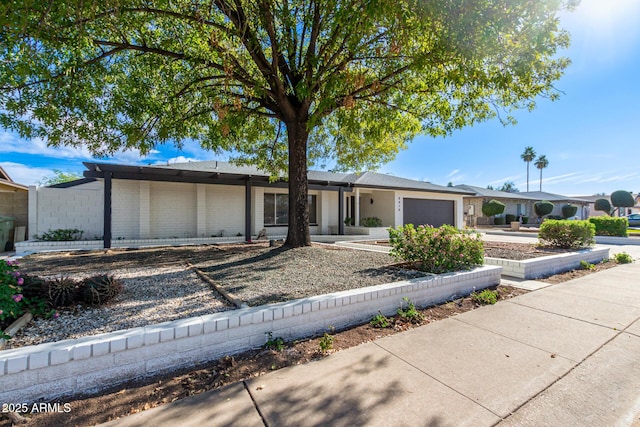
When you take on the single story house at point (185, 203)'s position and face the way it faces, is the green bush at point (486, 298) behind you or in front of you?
in front

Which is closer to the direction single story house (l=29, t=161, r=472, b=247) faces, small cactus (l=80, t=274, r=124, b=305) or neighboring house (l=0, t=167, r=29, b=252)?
the small cactus

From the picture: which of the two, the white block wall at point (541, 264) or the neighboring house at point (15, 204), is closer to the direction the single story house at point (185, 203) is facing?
the white block wall

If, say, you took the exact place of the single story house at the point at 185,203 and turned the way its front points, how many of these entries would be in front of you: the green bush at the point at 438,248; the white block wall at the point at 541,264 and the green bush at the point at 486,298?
3

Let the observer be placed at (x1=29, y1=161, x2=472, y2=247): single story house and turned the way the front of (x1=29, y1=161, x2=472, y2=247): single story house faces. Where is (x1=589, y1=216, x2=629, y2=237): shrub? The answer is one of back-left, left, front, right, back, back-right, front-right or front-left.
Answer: front-left

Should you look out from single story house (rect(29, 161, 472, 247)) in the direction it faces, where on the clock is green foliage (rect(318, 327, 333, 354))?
The green foliage is roughly at 1 o'clock from the single story house.

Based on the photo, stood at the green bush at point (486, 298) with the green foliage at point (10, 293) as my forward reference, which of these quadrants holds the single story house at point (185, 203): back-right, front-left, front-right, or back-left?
front-right

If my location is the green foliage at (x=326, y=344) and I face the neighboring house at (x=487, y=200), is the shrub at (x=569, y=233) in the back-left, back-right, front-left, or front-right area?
front-right

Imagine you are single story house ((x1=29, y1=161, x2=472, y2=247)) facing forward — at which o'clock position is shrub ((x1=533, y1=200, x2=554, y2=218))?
The shrub is roughly at 10 o'clock from the single story house.
